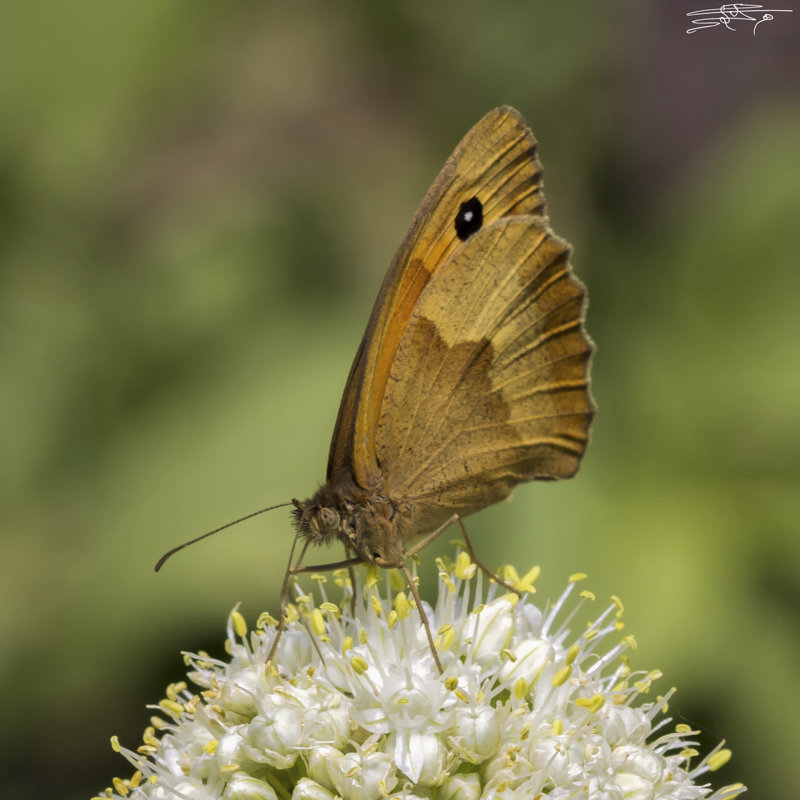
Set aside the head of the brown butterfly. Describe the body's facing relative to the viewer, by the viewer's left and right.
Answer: facing to the left of the viewer
